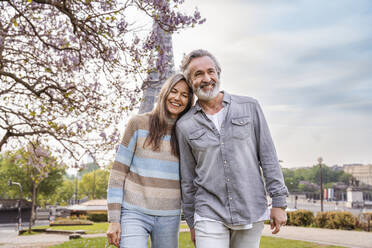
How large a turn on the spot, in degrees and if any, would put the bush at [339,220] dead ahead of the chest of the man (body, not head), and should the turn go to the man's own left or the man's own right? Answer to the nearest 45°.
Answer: approximately 180°

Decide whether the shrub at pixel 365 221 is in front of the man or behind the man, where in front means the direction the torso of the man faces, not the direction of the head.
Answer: behind

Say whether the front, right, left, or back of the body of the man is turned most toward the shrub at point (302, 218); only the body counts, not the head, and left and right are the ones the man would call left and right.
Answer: back

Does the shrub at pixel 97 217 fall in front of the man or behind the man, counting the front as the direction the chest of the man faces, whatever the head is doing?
behind

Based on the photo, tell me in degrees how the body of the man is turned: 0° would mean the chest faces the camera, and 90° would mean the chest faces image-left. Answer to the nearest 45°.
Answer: approximately 0°
